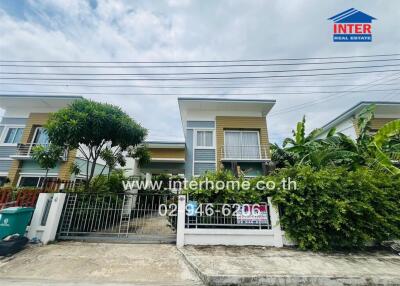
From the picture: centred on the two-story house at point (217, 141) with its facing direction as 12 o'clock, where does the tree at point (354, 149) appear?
The tree is roughly at 10 o'clock from the two-story house.

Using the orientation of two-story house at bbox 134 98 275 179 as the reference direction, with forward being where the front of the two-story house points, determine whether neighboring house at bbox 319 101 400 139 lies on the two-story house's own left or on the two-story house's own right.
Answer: on the two-story house's own left

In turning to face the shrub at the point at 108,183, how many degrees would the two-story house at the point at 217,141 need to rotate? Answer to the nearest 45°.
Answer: approximately 45° to its right

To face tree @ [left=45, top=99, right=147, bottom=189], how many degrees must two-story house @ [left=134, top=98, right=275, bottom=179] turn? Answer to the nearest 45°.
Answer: approximately 45° to its right

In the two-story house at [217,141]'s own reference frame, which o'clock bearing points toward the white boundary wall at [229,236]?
The white boundary wall is roughly at 12 o'clock from the two-story house.

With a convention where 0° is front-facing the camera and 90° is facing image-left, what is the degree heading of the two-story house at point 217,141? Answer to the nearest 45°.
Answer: approximately 0°

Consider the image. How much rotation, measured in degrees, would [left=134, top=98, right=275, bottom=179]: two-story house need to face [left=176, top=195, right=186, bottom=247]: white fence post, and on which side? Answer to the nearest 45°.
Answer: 0° — it already faces it

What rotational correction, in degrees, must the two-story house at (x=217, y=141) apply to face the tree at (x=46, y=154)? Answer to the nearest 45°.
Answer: approximately 45° to its right

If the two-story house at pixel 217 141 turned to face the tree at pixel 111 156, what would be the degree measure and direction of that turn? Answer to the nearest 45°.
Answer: approximately 45° to its right

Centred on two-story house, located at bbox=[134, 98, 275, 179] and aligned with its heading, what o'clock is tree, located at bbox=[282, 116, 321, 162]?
The tree is roughly at 10 o'clock from the two-story house.
